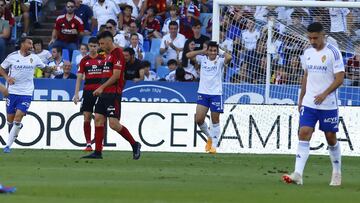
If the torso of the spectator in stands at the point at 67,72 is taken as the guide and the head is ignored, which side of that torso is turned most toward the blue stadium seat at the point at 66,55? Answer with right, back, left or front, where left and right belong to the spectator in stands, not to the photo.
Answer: back

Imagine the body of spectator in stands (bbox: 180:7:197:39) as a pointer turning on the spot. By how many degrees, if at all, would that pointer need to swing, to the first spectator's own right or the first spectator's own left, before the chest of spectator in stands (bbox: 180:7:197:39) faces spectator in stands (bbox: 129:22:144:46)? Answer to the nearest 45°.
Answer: approximately 90° to the first spectator's own right

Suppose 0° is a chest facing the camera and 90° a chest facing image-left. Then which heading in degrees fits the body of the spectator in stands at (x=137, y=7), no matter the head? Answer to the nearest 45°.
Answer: approximately 0°

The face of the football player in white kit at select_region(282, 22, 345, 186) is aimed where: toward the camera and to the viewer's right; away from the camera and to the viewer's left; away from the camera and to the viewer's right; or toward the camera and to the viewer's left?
toward the camera and to the viewer's left
